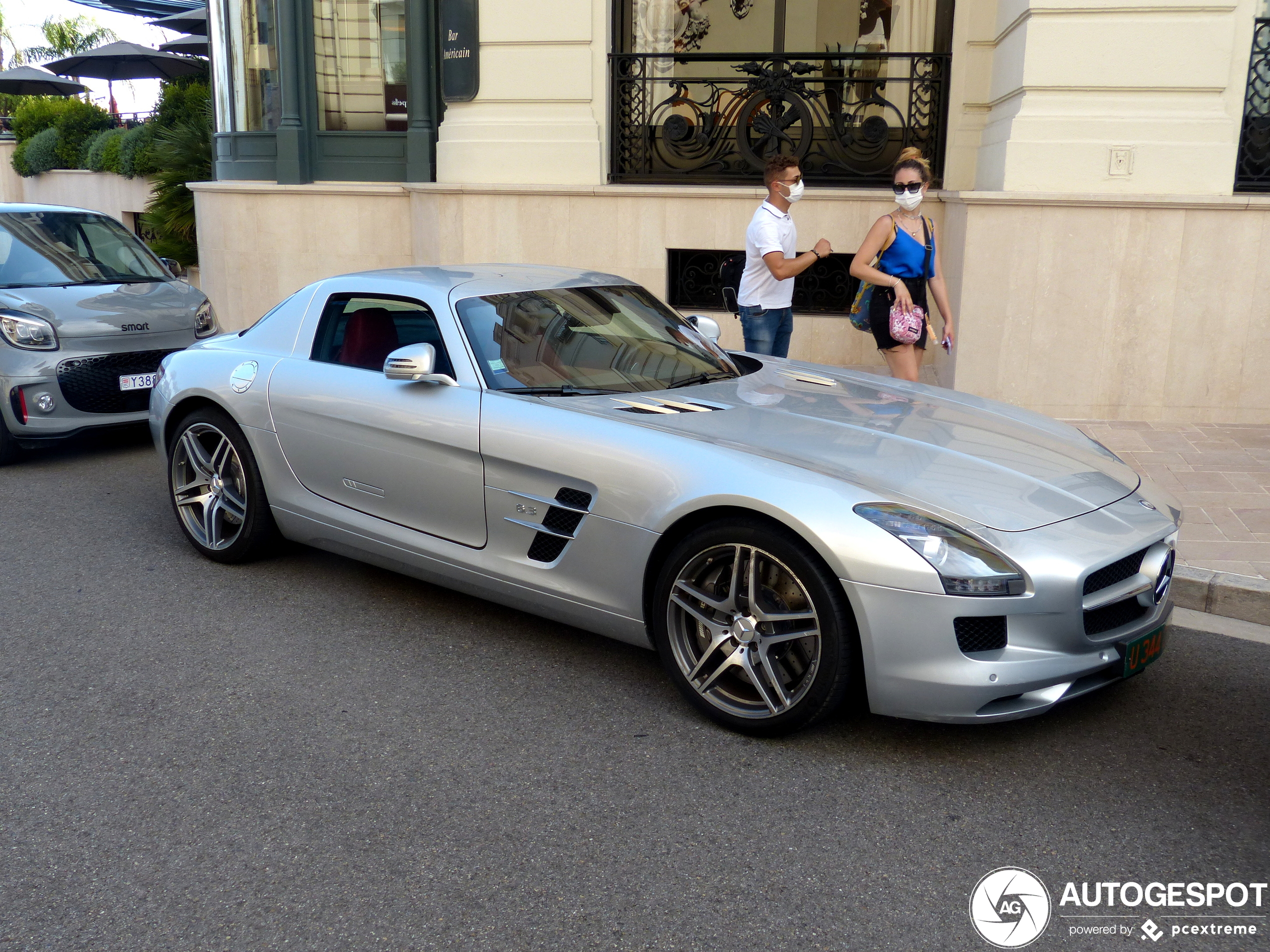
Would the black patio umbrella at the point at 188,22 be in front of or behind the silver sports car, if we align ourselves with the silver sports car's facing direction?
behind

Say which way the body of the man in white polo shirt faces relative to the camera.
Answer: to the viewer's right

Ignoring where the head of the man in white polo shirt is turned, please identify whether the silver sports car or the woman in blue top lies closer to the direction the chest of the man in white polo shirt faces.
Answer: the woman in blue top

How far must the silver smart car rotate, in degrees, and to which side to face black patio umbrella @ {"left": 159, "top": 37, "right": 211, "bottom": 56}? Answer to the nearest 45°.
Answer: approximately 135° to its left

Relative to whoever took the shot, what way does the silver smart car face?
facing the viewer and to the right of the viewer

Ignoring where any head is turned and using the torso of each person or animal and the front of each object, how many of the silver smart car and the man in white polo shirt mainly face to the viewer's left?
0

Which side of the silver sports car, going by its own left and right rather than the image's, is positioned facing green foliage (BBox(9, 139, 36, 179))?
back

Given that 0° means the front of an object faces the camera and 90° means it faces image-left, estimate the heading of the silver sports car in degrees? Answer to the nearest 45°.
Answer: approximately 315°

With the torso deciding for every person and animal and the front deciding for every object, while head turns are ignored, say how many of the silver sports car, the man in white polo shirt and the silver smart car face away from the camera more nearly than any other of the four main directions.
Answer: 0

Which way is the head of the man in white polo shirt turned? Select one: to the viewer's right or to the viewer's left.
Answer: to the viewer's right

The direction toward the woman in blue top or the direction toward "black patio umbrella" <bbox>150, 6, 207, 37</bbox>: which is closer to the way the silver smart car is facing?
the woman in blue top

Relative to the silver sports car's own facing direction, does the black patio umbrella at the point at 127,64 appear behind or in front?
behind
